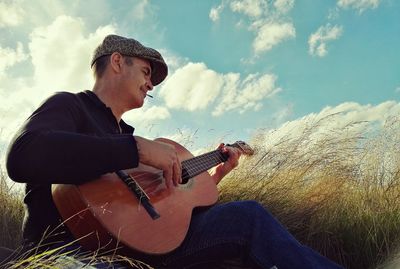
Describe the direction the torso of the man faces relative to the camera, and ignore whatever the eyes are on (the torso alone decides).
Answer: to the viewer's right
